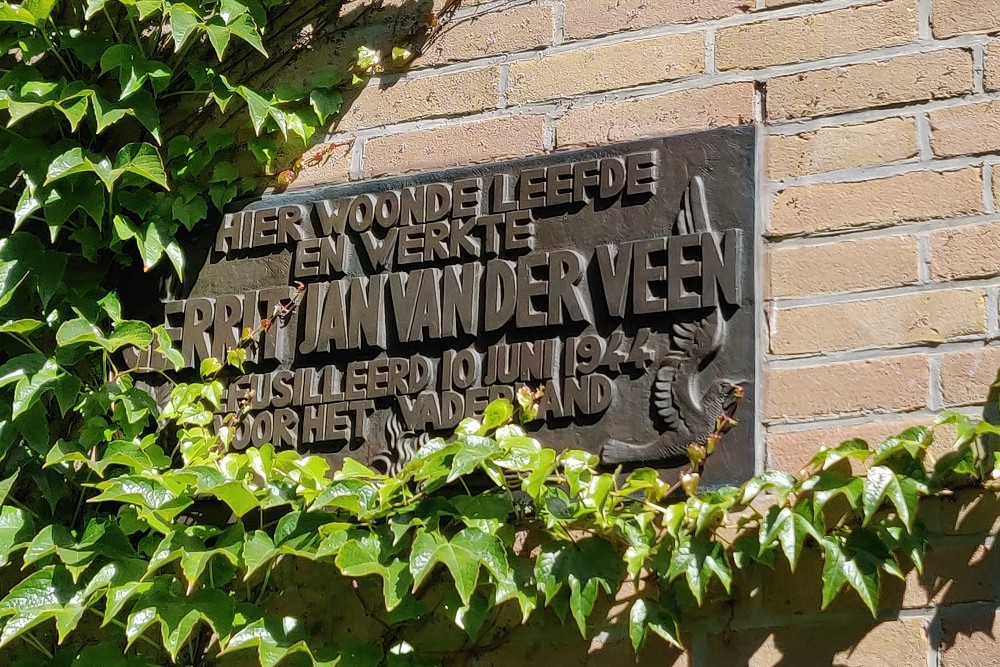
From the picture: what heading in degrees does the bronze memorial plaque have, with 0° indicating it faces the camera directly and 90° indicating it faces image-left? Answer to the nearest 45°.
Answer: approximately 45°
